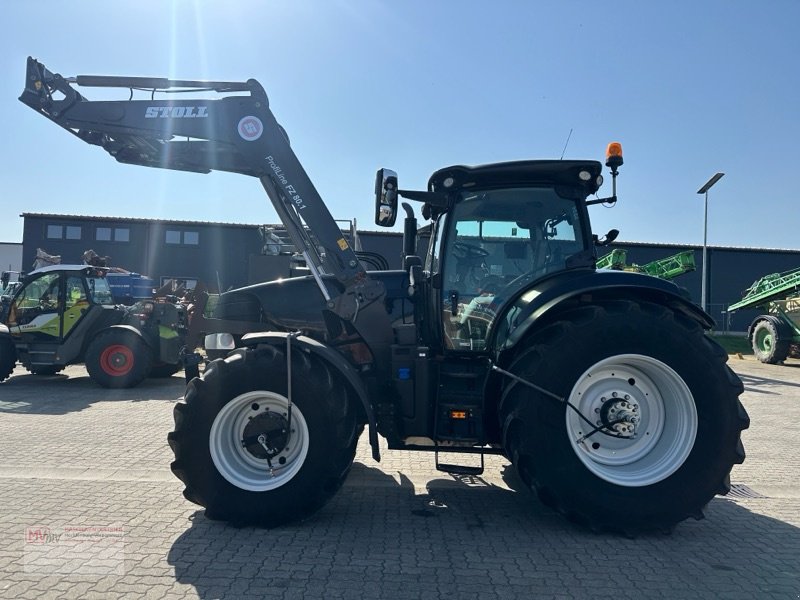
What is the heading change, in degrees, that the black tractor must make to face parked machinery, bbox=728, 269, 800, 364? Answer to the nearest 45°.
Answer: approximately 135° to its right

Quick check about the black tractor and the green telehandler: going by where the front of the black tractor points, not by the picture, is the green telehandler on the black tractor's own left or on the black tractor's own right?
on the black tractor's own right

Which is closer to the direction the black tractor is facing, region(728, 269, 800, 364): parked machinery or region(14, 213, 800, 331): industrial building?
the industrial building

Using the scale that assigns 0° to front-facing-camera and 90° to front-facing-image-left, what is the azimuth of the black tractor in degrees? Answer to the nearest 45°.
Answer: approximately 90°

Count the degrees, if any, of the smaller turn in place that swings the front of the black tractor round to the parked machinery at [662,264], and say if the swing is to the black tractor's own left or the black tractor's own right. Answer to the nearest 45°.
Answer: approximately 135° to the black tractor's own right

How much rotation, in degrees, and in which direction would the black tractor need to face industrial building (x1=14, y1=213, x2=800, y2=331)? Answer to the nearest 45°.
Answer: approximately 45° to its right

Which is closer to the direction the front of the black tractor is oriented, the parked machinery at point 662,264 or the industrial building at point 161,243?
the industrial building

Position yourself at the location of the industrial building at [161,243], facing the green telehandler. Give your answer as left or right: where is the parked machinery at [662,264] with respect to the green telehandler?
left

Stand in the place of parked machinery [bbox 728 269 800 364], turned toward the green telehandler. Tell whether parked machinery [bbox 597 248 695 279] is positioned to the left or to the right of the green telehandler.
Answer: right
